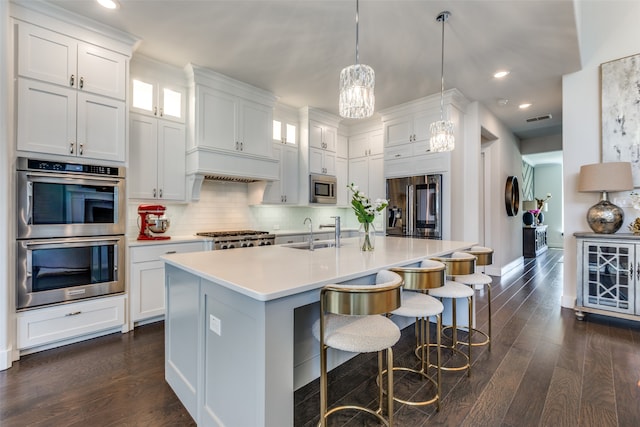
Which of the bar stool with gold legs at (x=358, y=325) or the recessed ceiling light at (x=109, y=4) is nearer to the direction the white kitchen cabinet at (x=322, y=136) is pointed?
the bar stool with gold legs

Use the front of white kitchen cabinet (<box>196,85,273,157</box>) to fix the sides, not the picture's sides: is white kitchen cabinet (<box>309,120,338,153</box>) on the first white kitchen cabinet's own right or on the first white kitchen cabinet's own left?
on the first white kitchen cabinet's own left

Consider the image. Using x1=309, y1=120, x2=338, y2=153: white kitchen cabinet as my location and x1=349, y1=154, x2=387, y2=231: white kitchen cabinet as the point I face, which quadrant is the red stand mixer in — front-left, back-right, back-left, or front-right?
back-right

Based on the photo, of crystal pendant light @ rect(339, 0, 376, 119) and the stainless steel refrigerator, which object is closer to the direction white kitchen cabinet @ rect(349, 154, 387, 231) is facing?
the crystal pendant light

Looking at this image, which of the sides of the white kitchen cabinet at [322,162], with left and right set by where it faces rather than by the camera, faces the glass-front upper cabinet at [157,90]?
right

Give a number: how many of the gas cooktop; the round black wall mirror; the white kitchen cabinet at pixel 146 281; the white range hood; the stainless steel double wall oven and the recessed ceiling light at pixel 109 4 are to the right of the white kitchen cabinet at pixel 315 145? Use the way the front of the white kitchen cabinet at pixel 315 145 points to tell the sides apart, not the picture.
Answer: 5

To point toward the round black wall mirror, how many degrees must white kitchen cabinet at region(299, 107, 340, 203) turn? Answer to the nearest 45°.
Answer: approximately 45° to its left

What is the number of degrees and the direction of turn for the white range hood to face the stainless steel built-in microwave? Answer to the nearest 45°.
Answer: approximately 90° to its left
